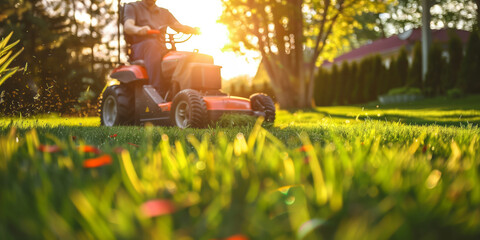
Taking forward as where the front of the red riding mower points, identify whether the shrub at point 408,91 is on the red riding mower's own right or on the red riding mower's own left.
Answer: on the red riding mower's own left

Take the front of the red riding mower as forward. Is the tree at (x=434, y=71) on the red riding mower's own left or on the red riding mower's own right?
on the red riding mower's own left

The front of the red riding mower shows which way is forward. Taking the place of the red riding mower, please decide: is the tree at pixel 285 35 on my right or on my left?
on my left

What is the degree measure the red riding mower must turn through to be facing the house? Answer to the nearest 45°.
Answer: approximately 90° to its left

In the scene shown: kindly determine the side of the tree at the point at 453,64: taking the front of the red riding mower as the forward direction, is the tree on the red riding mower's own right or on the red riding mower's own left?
on the red riding mower's own left

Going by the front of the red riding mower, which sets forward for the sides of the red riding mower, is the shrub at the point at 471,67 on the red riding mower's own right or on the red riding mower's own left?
on the red riding mower's own left

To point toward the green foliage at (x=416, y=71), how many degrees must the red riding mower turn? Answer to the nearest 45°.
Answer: approximately 90° to its left

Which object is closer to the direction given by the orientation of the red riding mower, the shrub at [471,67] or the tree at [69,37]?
the shrub

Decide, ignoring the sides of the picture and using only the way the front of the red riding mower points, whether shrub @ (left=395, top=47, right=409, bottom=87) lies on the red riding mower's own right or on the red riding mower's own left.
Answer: on the red riding mower's own left

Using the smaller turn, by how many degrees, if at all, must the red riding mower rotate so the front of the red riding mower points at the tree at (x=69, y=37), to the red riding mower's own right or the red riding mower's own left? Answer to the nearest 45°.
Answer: approximately 135° to the red riding mower's own left
